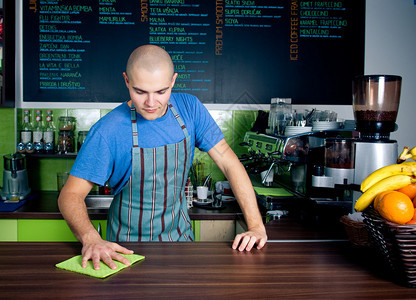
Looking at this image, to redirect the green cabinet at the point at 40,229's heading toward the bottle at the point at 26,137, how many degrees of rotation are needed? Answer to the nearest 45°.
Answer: approximately 180°

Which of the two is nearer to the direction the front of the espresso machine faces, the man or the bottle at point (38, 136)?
the man

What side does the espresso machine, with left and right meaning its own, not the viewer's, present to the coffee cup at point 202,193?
right

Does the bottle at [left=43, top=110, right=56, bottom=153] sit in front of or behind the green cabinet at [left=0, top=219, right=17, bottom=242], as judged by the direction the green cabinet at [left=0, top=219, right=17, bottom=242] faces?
behind

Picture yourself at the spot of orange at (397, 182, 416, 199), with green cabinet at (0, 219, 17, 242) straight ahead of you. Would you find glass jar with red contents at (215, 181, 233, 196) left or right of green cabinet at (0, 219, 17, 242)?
right

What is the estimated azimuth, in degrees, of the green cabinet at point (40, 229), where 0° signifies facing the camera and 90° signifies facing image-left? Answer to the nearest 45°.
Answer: approximately 0°

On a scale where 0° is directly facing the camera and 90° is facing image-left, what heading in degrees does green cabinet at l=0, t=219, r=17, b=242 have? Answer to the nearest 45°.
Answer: approximately 0°

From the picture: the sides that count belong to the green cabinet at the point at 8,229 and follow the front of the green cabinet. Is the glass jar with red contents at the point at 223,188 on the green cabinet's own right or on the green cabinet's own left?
on the green cabinet's own left

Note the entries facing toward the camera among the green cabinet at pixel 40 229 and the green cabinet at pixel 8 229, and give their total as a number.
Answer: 2
